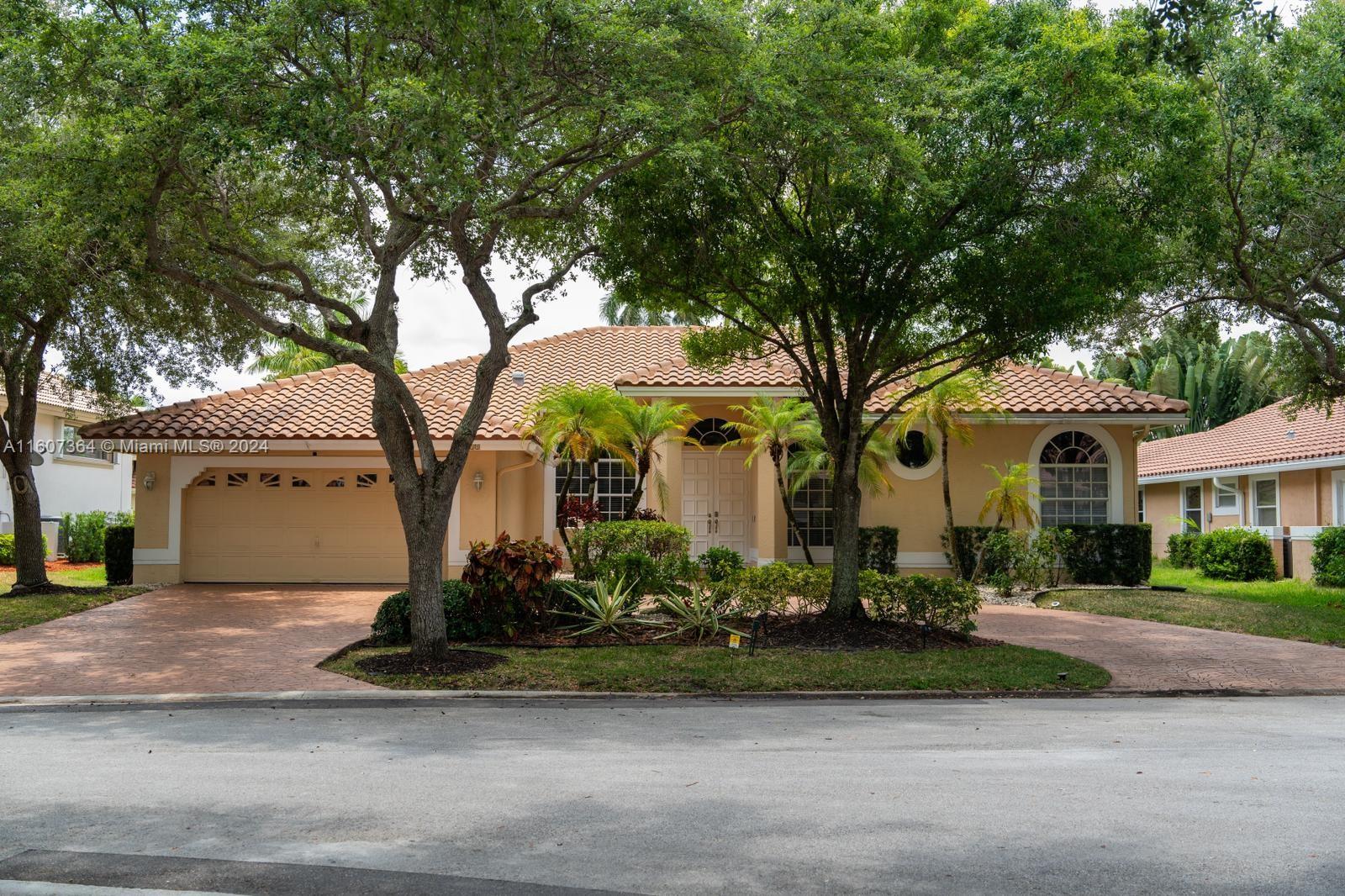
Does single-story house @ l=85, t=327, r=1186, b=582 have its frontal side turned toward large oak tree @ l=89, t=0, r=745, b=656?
yes

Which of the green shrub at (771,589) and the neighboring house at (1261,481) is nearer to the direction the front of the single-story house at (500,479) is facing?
the green shrub

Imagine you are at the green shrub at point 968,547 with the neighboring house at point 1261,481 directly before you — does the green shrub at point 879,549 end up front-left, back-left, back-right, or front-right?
back-left

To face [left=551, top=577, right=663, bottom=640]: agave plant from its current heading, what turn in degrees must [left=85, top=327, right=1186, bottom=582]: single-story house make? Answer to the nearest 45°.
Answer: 0° — it already faces it

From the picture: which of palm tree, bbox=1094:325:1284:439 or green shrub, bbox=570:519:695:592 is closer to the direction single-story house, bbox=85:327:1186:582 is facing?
the green shrub

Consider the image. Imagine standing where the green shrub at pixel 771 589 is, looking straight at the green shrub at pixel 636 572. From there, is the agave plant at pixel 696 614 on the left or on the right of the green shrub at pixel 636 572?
left

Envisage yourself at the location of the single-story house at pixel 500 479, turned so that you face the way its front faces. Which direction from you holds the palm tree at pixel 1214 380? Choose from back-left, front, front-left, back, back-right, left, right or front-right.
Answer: back-left

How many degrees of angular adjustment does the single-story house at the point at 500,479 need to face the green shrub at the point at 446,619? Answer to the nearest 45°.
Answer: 0° — it already faces it

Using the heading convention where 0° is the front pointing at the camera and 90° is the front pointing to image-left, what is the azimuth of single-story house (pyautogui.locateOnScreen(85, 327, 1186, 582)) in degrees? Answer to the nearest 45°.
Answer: approximately 0°

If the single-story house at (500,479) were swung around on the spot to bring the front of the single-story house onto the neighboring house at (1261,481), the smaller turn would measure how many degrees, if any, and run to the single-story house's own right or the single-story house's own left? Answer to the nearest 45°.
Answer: approximately 90° to the single-story house's own left

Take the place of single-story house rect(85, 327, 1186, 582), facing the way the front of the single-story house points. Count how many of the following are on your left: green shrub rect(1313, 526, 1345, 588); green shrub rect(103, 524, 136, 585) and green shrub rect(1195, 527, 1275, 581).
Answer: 2
